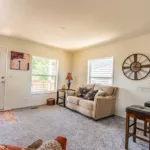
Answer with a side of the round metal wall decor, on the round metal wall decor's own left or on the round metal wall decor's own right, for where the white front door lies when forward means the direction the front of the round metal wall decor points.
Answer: on the round metal wall decor's own right

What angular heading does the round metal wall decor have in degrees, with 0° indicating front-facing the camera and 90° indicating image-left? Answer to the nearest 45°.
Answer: approximately 0°

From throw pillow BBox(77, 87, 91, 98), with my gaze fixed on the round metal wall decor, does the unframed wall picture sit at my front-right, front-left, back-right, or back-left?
back-right

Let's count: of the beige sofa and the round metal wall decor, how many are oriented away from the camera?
0

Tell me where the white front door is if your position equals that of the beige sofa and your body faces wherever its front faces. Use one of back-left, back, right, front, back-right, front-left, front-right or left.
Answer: front-right

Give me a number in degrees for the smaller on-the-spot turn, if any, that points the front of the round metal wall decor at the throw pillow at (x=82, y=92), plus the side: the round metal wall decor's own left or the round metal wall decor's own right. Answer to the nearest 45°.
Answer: approximately 90° to the round metal wall decor's own right

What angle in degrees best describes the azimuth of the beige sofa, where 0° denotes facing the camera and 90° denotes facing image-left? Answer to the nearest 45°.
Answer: approximately 45°
